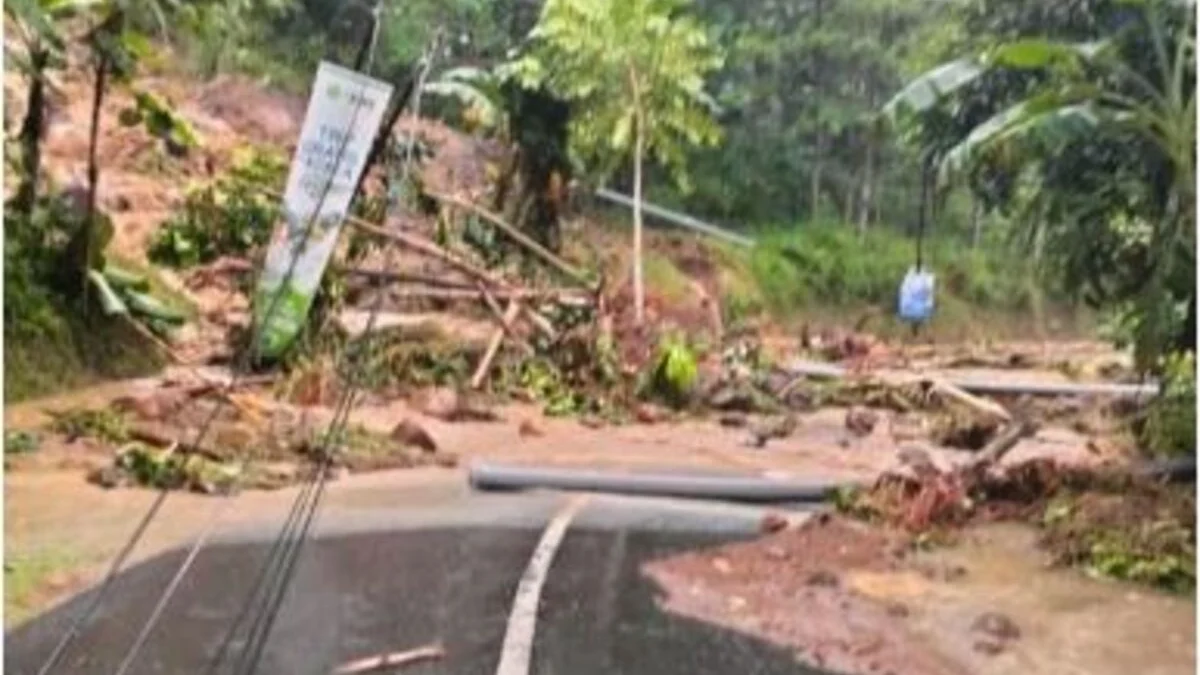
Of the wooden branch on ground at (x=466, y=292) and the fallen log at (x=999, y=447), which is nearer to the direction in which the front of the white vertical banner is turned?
the fallen log

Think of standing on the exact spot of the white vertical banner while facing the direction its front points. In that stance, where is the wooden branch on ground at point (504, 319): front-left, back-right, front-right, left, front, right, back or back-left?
back-left

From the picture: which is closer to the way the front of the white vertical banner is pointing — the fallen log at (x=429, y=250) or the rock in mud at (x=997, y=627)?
the rock in mud

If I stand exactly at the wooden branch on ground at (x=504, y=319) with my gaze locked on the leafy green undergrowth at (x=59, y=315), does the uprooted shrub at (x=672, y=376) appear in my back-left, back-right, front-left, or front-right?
back-left

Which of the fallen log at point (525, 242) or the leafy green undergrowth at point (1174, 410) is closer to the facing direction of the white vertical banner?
the leafy green undergrowth

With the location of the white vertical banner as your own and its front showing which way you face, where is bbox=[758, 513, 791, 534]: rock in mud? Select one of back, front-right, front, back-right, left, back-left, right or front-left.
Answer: front-left

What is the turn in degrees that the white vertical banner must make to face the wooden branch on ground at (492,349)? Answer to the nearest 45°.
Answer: approximately 135° to its left

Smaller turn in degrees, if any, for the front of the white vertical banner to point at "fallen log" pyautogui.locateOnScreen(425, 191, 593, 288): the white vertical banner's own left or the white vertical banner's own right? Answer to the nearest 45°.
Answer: approximately 135° to the white vertical banner's own left

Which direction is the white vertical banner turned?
toward the camera

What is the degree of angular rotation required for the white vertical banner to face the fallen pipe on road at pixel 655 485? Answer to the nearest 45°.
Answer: approximately 45° to its left

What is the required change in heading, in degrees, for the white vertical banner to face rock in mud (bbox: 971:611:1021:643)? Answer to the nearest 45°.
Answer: approximately 45° to its left
